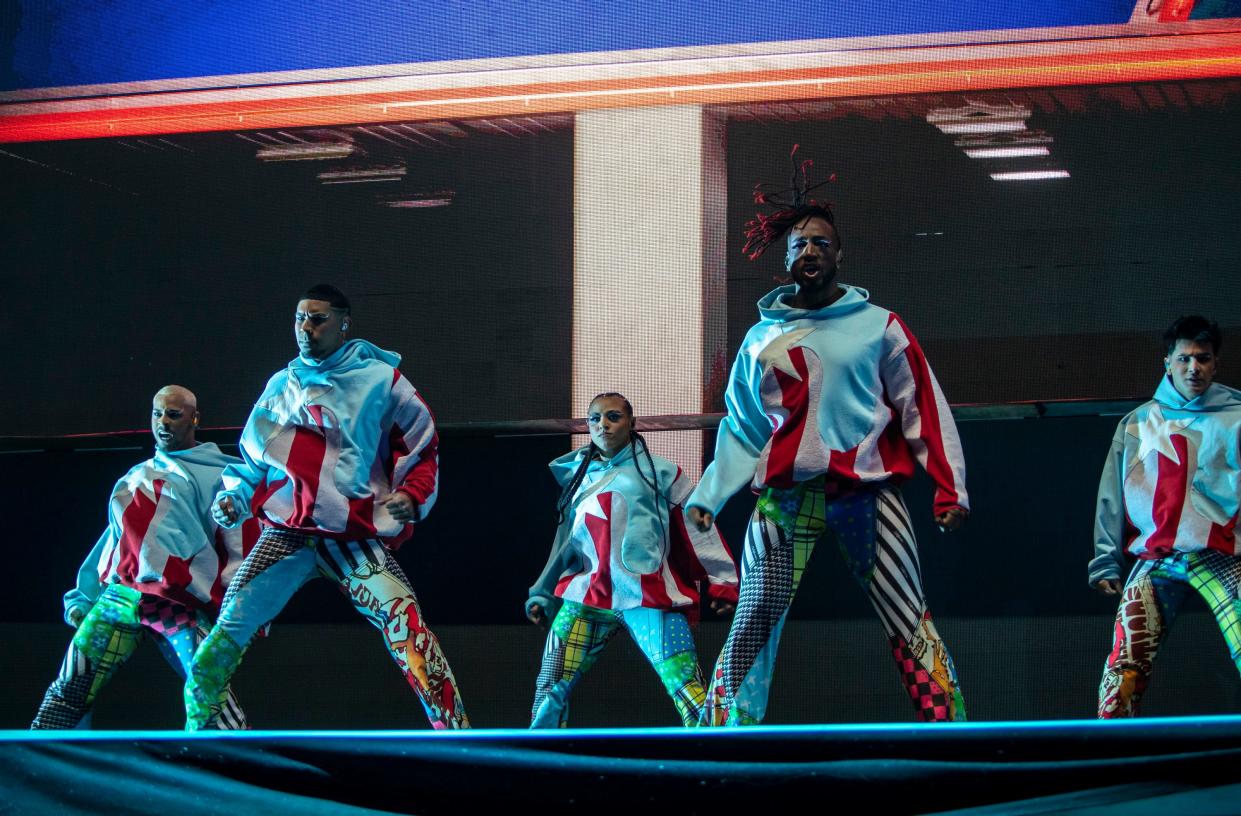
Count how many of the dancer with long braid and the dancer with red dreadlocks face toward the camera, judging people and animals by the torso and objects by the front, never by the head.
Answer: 2

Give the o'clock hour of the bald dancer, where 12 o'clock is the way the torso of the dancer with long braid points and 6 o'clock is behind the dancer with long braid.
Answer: The bald dancer is roughly at 3 o'clock from the dancer with long braid.

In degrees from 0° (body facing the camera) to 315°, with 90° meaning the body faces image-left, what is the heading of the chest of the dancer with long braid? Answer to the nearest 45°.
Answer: approximately 0°

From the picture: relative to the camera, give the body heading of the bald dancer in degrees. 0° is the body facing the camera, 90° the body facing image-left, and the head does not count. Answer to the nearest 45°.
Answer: approximately 45°

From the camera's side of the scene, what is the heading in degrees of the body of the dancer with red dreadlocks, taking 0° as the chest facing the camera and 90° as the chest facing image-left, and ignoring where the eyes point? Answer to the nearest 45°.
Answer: approximately 0°

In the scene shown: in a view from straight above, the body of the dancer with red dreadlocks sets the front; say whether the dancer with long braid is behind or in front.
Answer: behind

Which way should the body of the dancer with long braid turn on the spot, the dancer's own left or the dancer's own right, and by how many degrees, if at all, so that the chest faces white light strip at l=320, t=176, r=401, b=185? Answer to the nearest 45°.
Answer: approximately 135° to the dancer's own right

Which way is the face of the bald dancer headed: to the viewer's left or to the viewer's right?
to the viewer's left

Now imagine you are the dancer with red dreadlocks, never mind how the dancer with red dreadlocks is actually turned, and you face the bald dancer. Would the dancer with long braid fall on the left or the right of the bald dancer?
right
